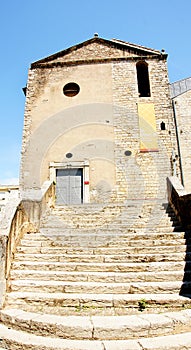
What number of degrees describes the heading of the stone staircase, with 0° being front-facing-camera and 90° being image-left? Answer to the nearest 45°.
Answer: approximately 0°
